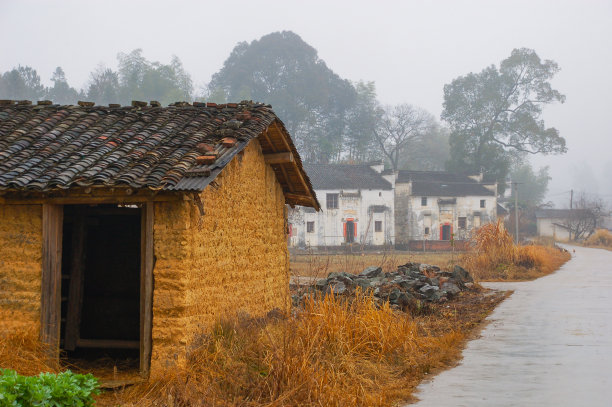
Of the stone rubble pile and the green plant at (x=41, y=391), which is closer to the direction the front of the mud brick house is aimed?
the green plant

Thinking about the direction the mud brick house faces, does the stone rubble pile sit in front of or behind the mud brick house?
behind

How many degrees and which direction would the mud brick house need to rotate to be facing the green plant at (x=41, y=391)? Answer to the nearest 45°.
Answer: approximately 45° to its left

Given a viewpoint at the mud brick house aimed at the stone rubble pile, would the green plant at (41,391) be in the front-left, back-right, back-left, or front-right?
back-right

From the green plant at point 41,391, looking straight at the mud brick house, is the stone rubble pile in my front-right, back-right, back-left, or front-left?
front-right
